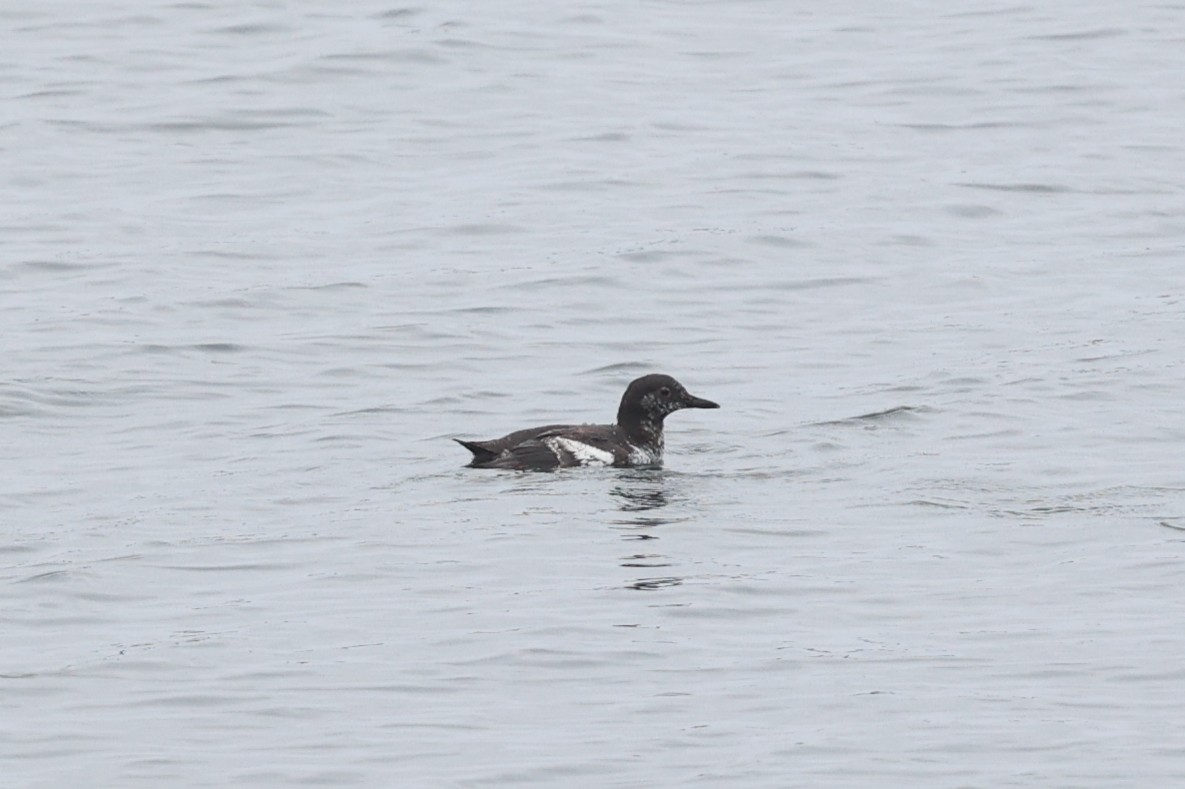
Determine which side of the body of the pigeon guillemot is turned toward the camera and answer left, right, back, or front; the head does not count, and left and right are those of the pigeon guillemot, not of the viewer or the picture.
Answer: right
